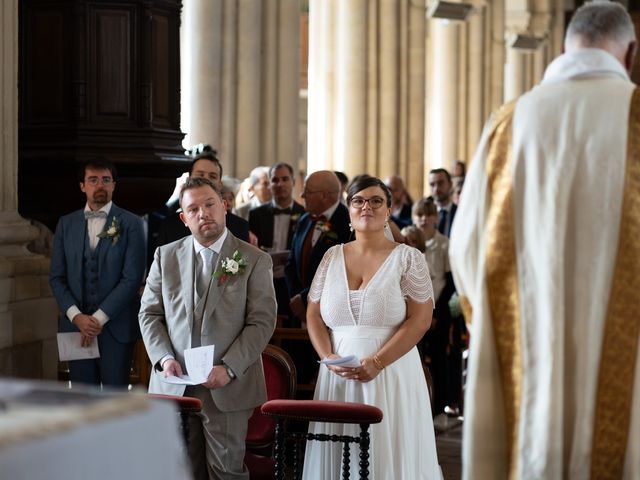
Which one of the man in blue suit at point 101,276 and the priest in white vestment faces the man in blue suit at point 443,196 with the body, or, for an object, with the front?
the priest in white vestment

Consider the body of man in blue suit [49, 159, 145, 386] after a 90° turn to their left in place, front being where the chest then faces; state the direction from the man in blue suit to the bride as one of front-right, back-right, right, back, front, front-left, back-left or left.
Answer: front-right

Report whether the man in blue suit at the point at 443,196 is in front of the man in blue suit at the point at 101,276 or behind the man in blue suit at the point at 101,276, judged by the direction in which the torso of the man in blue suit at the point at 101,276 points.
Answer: behind

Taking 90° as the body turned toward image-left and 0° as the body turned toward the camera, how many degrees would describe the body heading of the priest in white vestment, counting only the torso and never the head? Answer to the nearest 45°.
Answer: approximately 180°

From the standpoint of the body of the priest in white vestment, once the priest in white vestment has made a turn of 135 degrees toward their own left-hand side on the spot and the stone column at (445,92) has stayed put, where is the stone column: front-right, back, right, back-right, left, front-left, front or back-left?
back-right

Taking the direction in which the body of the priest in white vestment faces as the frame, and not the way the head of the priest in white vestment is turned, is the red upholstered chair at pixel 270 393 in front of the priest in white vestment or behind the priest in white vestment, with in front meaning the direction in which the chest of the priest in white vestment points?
in front

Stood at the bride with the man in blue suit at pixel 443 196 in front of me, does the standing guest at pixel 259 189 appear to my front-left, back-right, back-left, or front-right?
front-left

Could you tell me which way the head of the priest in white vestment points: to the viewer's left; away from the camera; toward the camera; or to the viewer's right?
away from the camera

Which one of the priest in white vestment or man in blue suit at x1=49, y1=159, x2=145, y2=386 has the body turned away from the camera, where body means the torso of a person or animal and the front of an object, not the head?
the priest in white vestment

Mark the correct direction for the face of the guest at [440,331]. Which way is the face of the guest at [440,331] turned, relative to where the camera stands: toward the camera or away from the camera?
toward the camera

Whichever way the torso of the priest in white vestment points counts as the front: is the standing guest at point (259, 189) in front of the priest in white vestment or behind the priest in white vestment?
in front

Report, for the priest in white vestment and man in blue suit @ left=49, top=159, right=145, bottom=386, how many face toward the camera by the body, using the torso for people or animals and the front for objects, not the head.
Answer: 1

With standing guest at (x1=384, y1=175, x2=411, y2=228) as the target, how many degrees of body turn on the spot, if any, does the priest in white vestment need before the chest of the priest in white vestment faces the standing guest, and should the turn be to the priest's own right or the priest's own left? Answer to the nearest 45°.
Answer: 0° — they already face them

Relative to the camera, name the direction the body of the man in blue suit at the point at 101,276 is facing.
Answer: toward the camera

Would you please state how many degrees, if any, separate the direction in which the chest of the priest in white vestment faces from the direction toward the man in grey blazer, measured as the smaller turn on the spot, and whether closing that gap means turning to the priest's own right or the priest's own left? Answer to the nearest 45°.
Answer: approximately 45° to the priest's own left

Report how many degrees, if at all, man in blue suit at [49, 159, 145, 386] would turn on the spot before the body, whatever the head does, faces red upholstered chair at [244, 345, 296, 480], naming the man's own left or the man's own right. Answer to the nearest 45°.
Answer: approximately 45° to the man's own left

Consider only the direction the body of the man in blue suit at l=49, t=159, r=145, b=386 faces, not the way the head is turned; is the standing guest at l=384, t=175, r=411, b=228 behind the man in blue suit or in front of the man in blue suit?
behind

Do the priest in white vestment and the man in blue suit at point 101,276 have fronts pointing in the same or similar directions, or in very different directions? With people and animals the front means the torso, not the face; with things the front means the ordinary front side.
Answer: very different directions
